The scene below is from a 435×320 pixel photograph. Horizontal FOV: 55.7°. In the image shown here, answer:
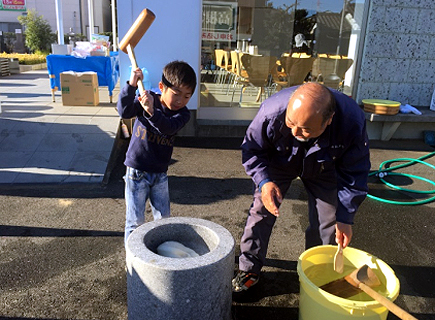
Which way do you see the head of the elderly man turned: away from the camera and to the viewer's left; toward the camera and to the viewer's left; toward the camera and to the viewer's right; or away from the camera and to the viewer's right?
toward the camera and to the viewer's left

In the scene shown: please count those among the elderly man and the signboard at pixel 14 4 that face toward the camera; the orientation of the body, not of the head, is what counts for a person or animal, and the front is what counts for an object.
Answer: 2

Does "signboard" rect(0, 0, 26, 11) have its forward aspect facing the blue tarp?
yes

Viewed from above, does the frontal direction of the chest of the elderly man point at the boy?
no

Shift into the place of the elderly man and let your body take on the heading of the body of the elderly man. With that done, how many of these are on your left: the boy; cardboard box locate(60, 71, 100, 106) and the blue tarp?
0

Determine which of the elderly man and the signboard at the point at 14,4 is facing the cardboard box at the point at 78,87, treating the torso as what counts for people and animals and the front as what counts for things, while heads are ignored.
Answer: the signboard

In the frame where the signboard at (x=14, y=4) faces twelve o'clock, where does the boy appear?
The boy is roughly at 12 o'clock from the signboard.

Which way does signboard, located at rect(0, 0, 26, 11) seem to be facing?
toward the camera

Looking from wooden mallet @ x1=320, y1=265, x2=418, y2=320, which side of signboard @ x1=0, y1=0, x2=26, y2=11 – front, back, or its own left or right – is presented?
front

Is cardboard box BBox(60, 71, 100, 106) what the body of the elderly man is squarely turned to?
no

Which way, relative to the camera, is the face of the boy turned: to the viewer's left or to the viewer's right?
to the viewer's right

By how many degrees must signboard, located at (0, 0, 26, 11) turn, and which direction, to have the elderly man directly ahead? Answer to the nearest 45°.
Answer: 0° — it already faces them

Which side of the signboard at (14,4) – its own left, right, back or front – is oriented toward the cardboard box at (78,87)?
front

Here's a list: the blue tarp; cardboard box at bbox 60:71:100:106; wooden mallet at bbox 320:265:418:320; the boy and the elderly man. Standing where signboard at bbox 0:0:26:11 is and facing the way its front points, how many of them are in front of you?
5
